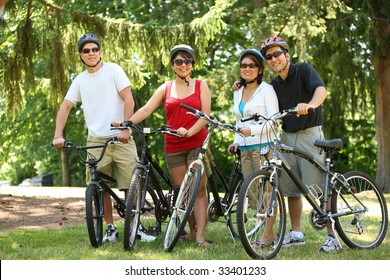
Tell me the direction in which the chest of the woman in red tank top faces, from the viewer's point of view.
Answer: toward the camera

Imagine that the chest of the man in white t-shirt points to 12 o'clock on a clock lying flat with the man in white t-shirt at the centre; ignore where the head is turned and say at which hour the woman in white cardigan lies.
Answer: The woman in white cardigan is roughly at 10 o'clock from the man in white t-shirt.

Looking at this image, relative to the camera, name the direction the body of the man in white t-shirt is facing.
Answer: toward the camera

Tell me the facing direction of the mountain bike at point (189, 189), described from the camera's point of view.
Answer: facing the viewer and to the left of the viewer

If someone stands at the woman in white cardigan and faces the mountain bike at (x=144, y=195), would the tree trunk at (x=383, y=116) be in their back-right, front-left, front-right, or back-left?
back-right

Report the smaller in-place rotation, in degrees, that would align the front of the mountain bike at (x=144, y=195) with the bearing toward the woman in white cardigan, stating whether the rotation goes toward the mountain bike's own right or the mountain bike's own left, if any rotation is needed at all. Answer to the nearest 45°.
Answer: approximately 135° to the mountain bike's own left

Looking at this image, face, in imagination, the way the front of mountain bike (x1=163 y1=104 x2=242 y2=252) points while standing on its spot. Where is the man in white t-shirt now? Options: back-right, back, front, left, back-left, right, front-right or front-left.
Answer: right

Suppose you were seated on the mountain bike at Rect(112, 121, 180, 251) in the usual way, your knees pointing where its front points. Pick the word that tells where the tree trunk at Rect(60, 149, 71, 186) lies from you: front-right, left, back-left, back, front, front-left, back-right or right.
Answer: back-right

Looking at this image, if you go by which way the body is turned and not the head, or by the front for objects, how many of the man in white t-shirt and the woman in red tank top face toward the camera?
2
